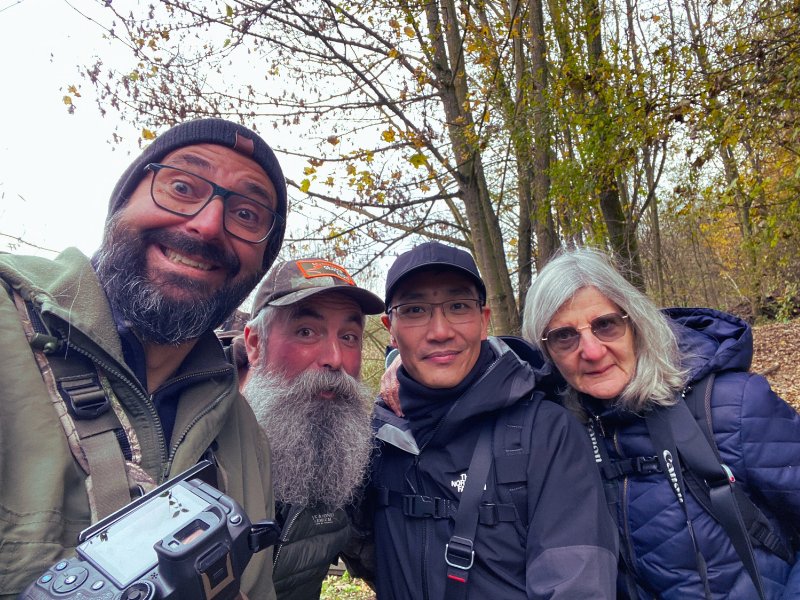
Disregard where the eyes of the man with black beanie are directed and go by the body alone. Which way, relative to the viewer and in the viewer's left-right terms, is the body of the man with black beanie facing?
facing the viewer

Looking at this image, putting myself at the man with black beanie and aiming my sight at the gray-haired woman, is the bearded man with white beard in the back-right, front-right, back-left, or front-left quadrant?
front-left

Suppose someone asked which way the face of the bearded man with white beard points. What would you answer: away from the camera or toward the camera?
toward the camera

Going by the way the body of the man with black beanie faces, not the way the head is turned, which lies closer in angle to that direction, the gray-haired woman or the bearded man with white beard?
the gray-haired woman

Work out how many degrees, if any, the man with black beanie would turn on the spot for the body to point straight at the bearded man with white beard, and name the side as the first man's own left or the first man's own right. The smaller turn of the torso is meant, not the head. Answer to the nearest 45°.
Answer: approximately 135° to the first man's own left

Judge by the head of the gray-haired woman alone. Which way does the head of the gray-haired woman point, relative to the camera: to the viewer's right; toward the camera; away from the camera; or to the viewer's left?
toward the camera

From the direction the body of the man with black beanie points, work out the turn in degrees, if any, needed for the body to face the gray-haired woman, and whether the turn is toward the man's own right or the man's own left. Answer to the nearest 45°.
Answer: approximately 90° to the man's own left

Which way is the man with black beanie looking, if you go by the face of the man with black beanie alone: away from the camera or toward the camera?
toward the camera

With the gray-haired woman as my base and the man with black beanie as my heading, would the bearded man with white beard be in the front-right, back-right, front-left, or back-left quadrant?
front-right
